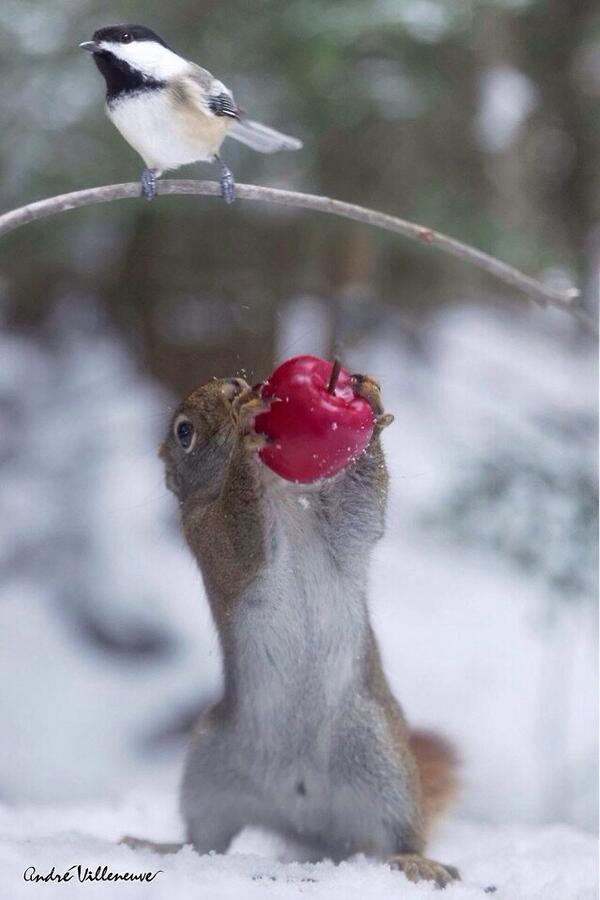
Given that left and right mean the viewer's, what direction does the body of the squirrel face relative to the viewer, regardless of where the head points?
facing the viewer
